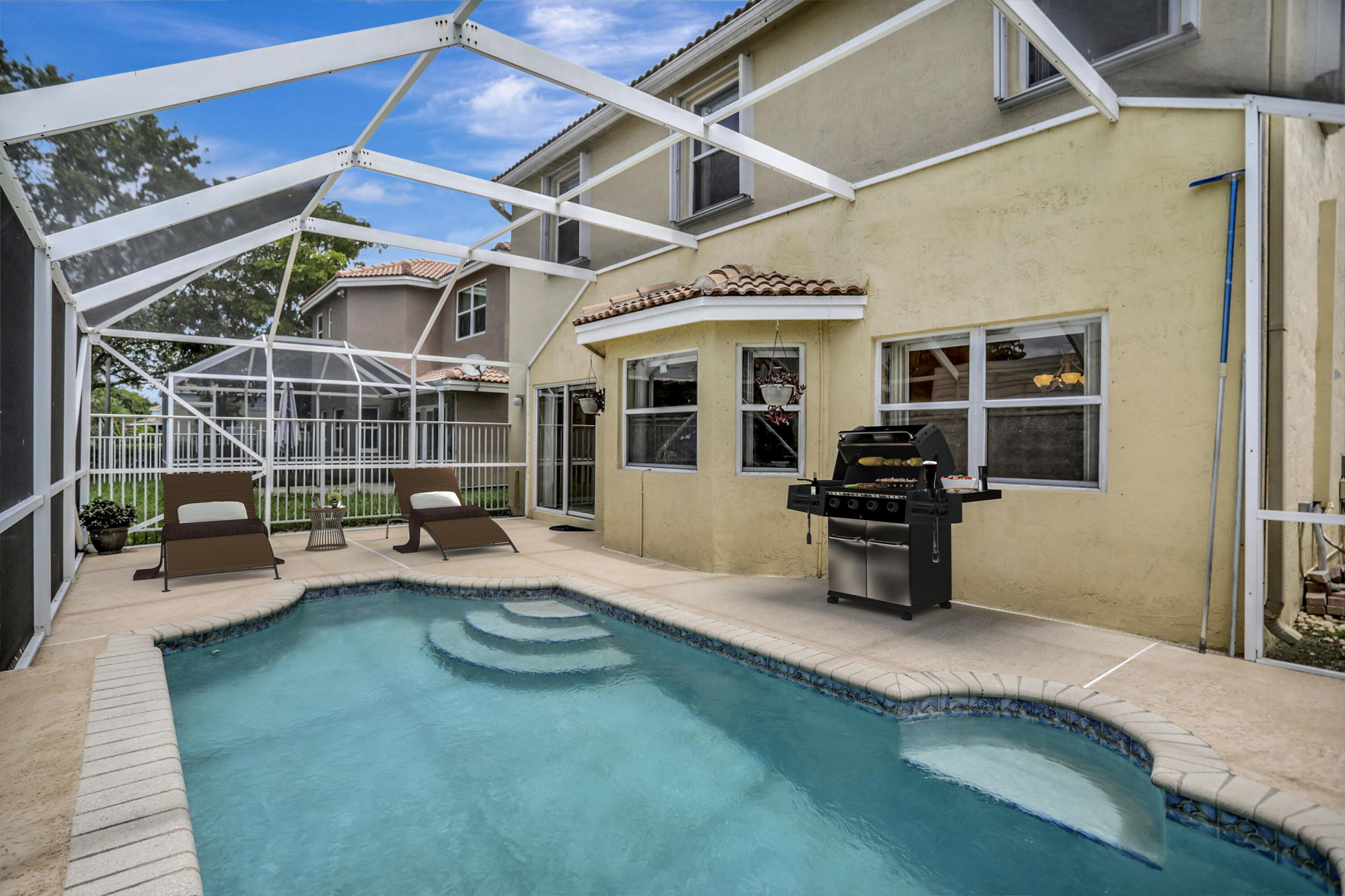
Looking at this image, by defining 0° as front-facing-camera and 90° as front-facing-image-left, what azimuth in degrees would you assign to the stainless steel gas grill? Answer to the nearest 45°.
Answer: approximately 45°

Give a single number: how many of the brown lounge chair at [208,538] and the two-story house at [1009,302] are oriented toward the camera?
1

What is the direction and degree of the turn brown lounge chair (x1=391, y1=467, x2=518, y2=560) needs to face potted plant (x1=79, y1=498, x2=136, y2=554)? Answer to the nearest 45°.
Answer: approximately 135° to its right

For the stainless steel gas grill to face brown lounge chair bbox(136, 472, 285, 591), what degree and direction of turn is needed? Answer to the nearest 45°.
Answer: approximately 45° to its right

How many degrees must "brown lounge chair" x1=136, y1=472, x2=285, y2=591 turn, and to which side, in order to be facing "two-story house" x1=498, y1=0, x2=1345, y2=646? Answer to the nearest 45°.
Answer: approximately 45° to its left

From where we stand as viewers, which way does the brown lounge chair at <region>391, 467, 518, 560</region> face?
facing the viewer and to the right of the viewer

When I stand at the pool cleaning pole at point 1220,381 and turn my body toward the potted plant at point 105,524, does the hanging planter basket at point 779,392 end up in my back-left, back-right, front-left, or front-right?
front-right

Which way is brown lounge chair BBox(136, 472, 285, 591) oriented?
toward the camera

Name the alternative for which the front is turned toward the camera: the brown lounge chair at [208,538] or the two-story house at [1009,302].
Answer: the brown lounge chair
